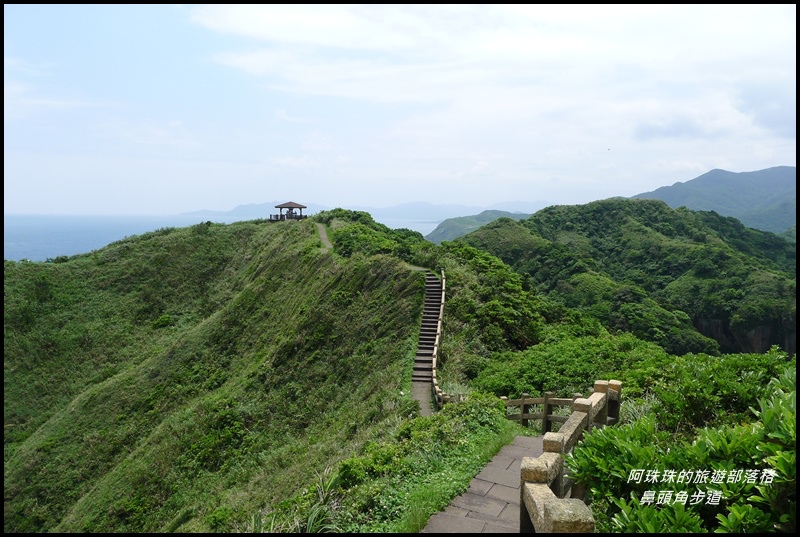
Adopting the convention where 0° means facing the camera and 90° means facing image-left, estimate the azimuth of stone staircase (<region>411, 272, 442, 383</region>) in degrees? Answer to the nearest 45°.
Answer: approximately 0°
